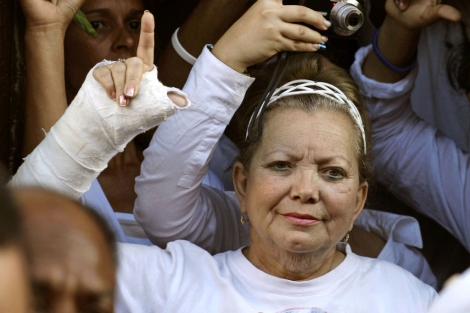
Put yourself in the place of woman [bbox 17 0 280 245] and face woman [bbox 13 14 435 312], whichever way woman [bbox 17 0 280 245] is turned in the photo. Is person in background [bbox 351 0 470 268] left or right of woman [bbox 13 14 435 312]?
left

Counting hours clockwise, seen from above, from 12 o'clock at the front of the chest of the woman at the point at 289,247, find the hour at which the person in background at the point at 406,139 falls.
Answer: The person in background is roughly at 7 o'clock from the woman.

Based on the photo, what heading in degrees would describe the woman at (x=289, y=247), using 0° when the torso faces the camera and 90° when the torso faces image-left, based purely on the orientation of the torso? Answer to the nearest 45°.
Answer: approximately 0°

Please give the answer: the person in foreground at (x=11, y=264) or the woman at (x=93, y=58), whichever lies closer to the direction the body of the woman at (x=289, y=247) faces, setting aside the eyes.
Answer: the person in foreground
